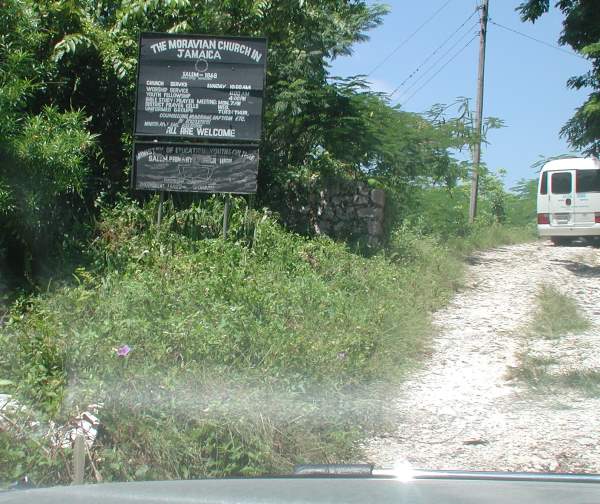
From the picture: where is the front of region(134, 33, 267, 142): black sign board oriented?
toward the camera

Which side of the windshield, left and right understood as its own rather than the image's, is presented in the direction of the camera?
back

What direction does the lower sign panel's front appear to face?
toward the camera

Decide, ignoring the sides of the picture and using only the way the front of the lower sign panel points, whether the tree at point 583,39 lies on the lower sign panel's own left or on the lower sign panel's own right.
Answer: on the lower sign panel's own left

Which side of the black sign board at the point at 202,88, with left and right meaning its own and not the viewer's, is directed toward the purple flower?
front

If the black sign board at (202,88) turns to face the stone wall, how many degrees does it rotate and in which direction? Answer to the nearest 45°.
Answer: approximately 135° to its left

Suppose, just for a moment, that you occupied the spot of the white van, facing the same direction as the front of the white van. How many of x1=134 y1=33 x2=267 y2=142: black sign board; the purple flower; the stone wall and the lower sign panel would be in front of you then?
0

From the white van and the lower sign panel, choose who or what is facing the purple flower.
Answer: the lower sign panel

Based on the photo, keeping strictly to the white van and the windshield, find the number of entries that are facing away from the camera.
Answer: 2

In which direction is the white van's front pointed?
away from the camera

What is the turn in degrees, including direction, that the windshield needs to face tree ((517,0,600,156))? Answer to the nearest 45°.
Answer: approximately 45° to its right

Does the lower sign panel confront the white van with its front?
no

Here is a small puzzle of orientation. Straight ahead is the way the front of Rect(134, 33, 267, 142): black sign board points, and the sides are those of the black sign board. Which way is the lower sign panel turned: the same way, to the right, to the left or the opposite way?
the same way

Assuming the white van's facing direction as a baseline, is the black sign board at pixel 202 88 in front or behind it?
behind

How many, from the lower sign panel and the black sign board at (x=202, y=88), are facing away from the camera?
0
